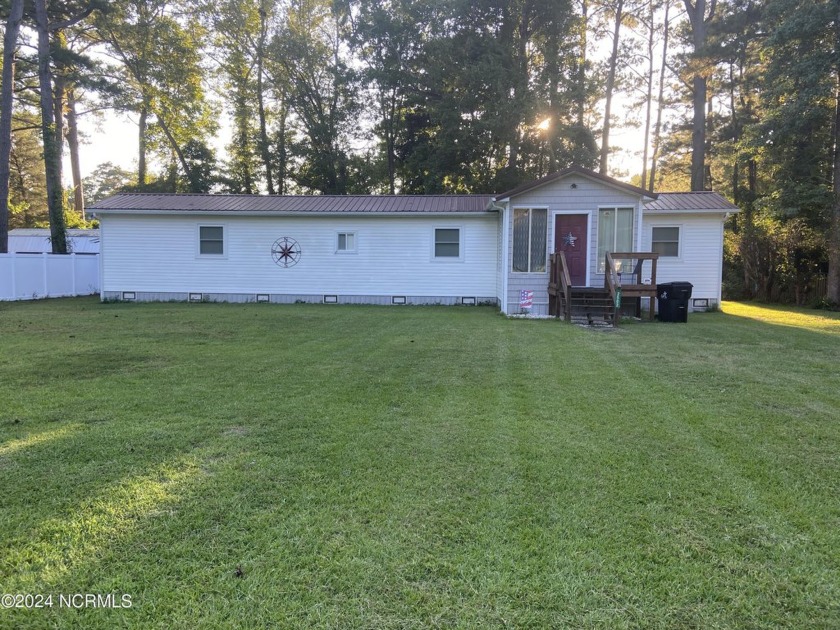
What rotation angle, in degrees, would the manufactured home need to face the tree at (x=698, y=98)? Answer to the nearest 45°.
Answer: approximately 135° to its left

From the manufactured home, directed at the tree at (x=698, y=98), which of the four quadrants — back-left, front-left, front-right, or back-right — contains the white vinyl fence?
back-left

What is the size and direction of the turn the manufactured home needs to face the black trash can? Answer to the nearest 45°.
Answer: approximately 45° to its left

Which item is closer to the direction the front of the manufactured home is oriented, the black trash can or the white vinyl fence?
the black trash can

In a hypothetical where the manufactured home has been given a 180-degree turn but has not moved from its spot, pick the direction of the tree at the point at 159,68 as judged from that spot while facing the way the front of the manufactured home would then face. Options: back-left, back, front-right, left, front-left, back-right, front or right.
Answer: front-left

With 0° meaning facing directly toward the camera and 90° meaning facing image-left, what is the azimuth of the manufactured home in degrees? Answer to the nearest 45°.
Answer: approximately 0°

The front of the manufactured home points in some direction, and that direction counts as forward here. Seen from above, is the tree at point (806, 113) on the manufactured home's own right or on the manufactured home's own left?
on the manufactured home's own left

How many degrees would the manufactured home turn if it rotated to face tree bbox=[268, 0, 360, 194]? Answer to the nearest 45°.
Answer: approximately 180°

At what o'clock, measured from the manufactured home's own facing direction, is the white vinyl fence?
The white vinyl fence is roughly at 3 o'clock from the manufactured home.

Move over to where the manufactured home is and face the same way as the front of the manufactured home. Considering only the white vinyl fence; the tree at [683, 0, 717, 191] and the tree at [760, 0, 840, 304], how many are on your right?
1
